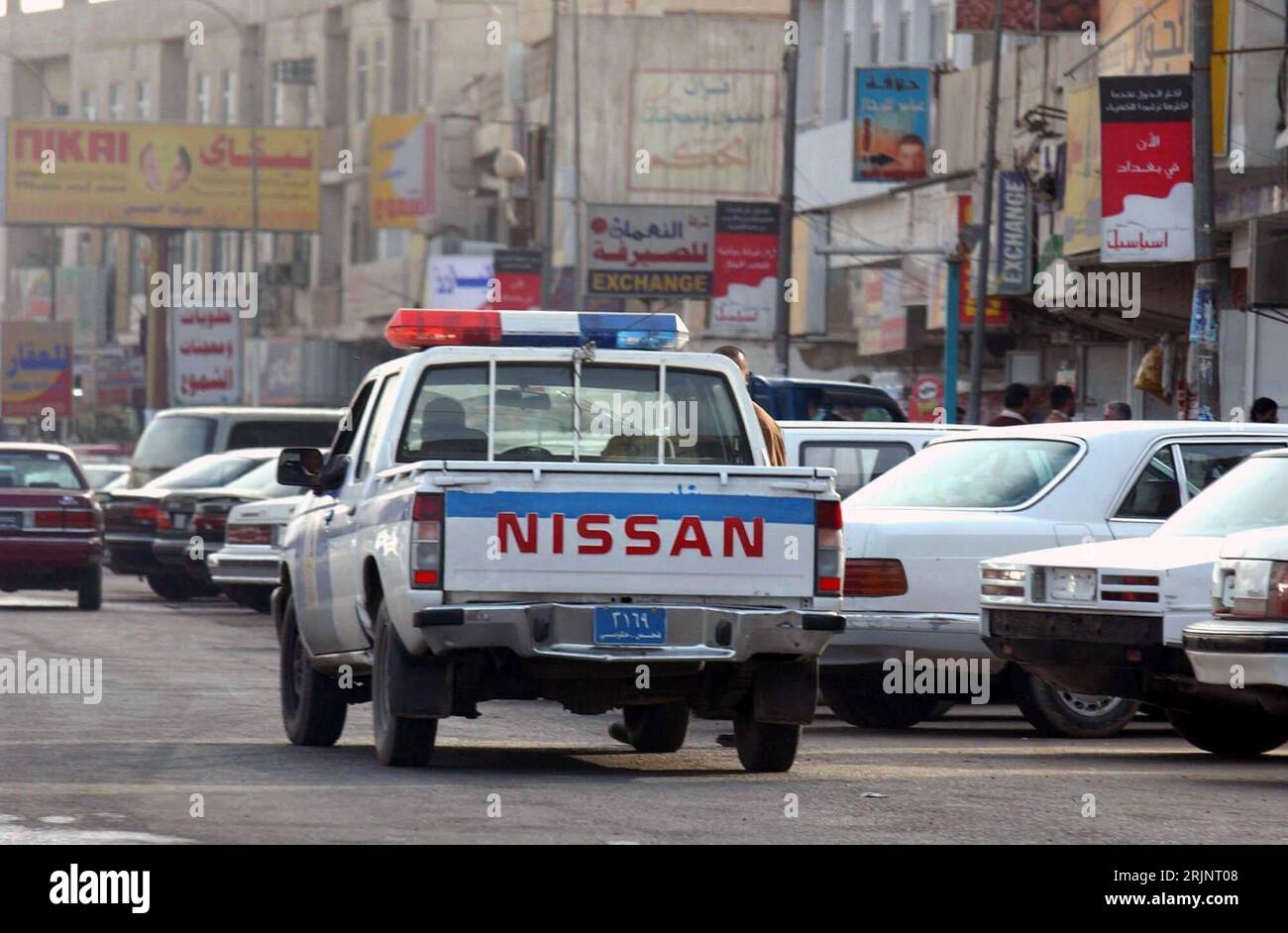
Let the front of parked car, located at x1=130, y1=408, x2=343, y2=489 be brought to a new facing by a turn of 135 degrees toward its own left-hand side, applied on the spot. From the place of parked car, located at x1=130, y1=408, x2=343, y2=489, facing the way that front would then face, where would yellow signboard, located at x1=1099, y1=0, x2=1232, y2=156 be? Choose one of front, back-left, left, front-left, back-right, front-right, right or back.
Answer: back-left

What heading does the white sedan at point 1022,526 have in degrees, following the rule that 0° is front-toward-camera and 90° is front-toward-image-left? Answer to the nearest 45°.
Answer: approximately 225°

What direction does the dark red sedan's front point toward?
away from the camera

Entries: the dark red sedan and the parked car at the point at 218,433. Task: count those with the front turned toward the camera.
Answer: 0

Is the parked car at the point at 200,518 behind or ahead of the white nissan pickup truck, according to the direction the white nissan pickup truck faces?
ahead

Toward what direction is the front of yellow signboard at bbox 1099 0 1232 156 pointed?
toward the camera

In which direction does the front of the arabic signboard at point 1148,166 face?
toward the camera

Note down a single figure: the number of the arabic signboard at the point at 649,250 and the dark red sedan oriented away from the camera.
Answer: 1

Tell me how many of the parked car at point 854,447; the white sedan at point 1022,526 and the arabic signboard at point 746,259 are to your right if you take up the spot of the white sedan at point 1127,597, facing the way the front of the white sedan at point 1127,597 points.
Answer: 0

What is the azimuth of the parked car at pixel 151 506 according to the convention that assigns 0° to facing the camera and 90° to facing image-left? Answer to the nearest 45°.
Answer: approximately 225°

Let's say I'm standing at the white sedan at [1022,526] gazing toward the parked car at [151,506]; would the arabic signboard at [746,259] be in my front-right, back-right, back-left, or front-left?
front-right

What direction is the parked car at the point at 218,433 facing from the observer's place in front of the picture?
facing away from the viewer and to the right of the viewer

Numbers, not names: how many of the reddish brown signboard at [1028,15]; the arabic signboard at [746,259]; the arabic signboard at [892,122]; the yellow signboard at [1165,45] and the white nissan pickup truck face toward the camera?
4

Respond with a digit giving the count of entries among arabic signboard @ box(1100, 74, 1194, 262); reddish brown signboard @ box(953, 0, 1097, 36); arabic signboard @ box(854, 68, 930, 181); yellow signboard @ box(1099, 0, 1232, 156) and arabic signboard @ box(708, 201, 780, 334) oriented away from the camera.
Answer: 0

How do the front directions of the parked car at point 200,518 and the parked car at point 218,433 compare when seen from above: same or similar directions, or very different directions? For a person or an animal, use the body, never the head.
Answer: same or similar directions

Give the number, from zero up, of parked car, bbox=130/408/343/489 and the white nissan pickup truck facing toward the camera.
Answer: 0

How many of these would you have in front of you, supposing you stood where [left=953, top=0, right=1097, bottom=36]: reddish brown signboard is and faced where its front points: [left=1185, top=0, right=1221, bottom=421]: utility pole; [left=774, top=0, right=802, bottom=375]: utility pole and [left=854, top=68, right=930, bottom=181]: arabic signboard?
1

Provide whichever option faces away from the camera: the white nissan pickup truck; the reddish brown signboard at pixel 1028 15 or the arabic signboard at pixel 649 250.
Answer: the white nissan pickup truck

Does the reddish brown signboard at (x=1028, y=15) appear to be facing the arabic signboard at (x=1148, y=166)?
yes

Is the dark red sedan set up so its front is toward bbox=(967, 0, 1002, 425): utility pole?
no
